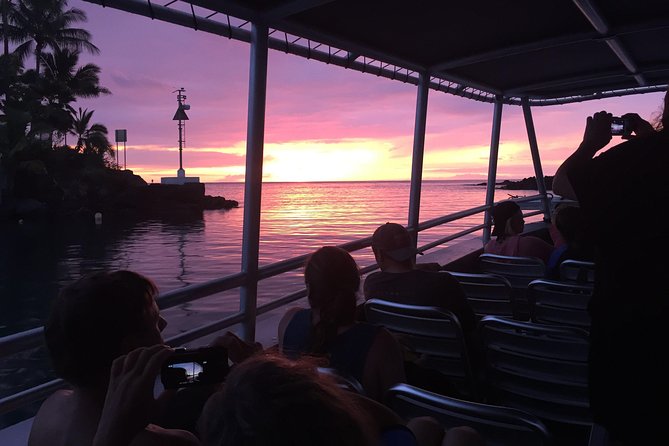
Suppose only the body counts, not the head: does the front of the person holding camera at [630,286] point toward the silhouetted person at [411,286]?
yes

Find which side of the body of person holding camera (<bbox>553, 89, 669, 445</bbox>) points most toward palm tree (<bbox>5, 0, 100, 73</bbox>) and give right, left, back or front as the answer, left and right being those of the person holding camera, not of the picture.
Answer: front

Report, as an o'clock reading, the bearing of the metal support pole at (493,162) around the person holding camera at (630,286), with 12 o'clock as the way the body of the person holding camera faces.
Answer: The metal support pole is roughly at 1 o'clock from the person holding camera.

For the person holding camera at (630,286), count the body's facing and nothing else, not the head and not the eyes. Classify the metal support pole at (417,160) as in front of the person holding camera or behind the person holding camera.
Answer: in front

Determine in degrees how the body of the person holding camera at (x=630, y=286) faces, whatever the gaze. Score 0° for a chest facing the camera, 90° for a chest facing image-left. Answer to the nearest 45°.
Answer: approximately 135°

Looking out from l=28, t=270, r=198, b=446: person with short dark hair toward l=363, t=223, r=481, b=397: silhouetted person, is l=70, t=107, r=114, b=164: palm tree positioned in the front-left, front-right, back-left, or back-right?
front-left

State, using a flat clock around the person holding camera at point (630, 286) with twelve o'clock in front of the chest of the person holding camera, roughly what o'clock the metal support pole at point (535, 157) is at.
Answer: The metal support pole is roughly at 1 o'clock from the person holding camera.

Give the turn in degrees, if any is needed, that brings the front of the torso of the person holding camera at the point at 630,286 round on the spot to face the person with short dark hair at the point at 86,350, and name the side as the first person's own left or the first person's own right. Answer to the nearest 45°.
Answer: approximately 90° to the first person's own left

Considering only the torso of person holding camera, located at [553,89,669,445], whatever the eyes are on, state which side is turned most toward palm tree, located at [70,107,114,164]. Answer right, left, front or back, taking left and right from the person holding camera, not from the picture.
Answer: front
